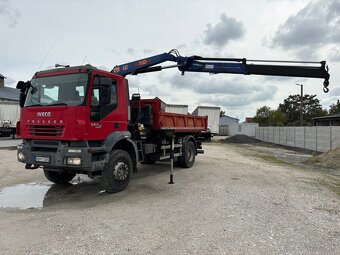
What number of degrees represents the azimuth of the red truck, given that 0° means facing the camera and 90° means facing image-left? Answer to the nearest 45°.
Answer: approximately 45°

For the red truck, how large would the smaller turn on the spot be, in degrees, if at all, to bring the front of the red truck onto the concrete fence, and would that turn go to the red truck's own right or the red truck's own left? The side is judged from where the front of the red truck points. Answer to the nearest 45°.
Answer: approximately 180°
